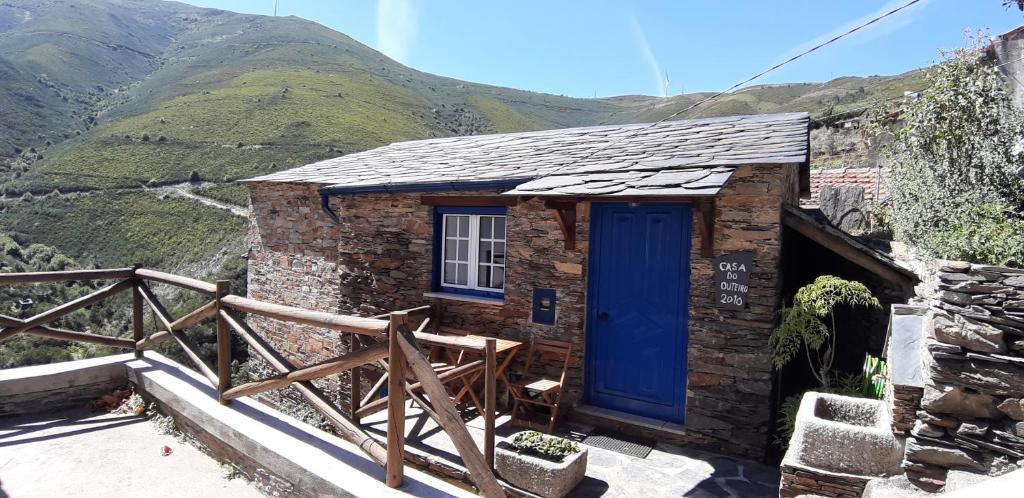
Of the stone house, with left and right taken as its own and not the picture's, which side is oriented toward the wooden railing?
front

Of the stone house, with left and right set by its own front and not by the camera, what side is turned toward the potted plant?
front

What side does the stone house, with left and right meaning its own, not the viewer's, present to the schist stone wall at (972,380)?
left

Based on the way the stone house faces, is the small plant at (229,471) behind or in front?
in front

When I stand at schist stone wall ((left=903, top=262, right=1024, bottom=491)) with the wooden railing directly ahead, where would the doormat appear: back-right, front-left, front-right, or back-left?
front-right

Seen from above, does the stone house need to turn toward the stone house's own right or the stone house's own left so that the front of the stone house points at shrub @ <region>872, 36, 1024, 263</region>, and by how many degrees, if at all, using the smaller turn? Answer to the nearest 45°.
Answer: approximately 135° to the stone house's own left

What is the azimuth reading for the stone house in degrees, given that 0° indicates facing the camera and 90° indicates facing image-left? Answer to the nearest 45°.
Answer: approximately 45°

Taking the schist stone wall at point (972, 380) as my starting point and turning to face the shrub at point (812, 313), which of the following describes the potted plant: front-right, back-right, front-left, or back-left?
front-left

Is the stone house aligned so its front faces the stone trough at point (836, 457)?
no

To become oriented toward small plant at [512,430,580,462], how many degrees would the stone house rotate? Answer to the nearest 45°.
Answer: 0° — it already faces it

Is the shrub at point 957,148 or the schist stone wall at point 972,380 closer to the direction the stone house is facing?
the schist stone wall

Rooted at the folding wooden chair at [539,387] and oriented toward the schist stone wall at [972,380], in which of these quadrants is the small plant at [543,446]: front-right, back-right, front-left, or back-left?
front-right
